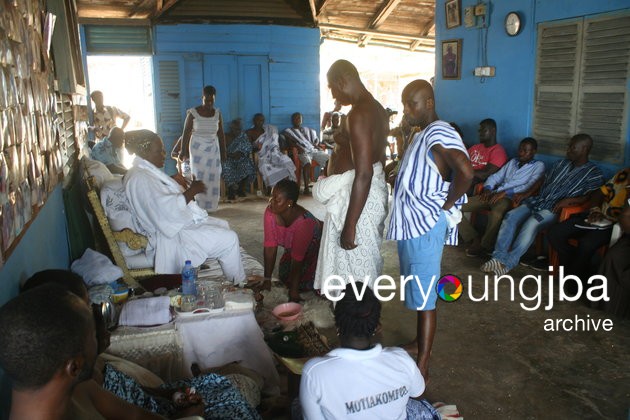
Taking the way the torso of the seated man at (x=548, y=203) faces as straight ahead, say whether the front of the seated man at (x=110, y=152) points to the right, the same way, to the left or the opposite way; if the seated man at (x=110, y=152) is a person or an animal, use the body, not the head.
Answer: the opposite way

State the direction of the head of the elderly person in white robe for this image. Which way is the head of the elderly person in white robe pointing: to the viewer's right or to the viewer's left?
to the viewer's right

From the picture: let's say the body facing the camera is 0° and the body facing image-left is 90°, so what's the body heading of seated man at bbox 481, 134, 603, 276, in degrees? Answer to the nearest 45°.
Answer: approximately 45°

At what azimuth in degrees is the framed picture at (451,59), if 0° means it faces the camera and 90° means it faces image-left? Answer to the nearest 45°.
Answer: approximately 45°

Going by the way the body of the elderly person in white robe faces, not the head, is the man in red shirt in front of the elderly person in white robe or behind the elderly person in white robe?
in front

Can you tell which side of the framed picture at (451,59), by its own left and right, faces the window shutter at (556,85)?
left

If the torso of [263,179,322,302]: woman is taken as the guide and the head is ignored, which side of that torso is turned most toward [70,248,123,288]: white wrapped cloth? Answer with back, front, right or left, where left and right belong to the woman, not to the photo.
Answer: front

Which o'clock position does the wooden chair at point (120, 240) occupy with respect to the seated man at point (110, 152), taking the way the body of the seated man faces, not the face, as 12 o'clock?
The wooden chair is roughly at 3 o'clock from the seated man.

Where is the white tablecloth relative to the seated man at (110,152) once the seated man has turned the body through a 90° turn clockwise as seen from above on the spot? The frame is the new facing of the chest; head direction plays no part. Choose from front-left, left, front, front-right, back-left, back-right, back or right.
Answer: front

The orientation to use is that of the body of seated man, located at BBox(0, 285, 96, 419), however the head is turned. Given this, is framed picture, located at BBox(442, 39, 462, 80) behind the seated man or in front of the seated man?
in front

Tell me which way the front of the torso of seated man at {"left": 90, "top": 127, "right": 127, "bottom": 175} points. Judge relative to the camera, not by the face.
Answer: to the viewer's right

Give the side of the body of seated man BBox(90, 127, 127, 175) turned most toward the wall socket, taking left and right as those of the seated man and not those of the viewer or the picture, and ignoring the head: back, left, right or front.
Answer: front

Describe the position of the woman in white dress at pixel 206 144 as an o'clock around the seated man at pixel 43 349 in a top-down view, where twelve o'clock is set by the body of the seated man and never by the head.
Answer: The woman in white dress is roughly at 11 o'clock from the seated man.
